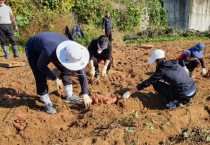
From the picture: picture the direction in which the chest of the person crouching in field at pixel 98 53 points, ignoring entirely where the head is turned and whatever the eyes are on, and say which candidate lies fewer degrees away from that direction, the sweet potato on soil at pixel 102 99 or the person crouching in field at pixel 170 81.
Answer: the sweet potato on soil

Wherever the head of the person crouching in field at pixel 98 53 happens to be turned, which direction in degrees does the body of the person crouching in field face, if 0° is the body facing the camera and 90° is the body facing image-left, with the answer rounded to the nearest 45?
approximately 0°

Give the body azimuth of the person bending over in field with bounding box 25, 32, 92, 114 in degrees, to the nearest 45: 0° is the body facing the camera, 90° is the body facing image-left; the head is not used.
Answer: approximately 315°

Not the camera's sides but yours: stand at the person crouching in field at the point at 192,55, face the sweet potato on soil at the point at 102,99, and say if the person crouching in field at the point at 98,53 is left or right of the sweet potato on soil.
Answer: right

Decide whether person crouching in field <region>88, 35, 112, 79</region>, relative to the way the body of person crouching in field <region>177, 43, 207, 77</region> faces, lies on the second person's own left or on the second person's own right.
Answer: on the second person's own right

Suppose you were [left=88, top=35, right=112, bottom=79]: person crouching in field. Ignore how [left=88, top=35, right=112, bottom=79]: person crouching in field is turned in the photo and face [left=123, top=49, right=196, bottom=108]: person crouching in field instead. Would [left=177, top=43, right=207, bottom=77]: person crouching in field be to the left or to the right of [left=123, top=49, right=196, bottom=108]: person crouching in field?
left

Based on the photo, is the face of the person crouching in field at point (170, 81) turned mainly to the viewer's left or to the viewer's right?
to the viewer's left

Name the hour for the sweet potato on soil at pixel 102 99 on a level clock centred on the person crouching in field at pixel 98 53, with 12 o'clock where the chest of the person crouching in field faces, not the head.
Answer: The sweet potato on soil is roughly at 12 o'clock from the person crouching in field.

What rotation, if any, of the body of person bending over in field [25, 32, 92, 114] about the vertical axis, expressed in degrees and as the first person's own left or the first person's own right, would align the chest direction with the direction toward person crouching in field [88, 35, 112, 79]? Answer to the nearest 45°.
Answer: approximately 90° to the first person's own left
